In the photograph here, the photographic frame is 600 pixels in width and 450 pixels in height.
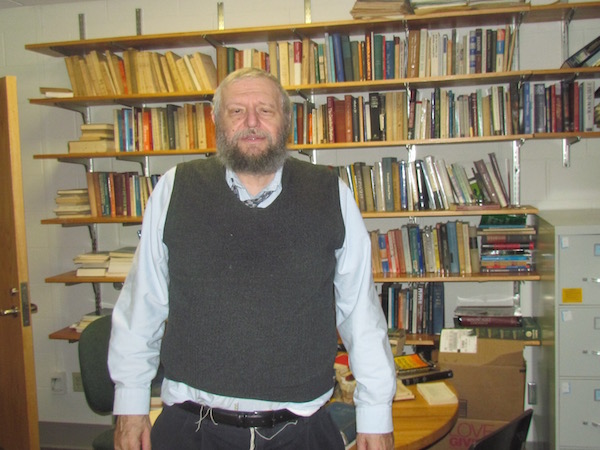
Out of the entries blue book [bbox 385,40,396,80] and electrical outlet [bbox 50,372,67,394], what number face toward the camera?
2

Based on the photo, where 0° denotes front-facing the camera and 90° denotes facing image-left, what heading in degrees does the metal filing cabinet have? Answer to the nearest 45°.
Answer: approximately 0°
